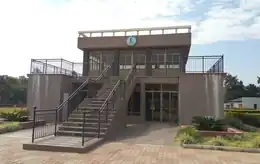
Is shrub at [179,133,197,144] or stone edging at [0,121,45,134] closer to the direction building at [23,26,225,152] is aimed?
the shrub

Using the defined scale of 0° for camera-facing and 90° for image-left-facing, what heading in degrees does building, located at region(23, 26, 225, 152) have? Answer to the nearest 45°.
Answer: approximately 0°

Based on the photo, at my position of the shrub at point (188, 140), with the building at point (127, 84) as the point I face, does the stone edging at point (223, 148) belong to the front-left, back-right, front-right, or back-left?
back-right

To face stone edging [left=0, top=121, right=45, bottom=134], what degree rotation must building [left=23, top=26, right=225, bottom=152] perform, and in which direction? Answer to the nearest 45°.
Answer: approximately 45° to its right

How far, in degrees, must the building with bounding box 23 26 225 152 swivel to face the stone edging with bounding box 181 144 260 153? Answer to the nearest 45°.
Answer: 0° — it already faces it
